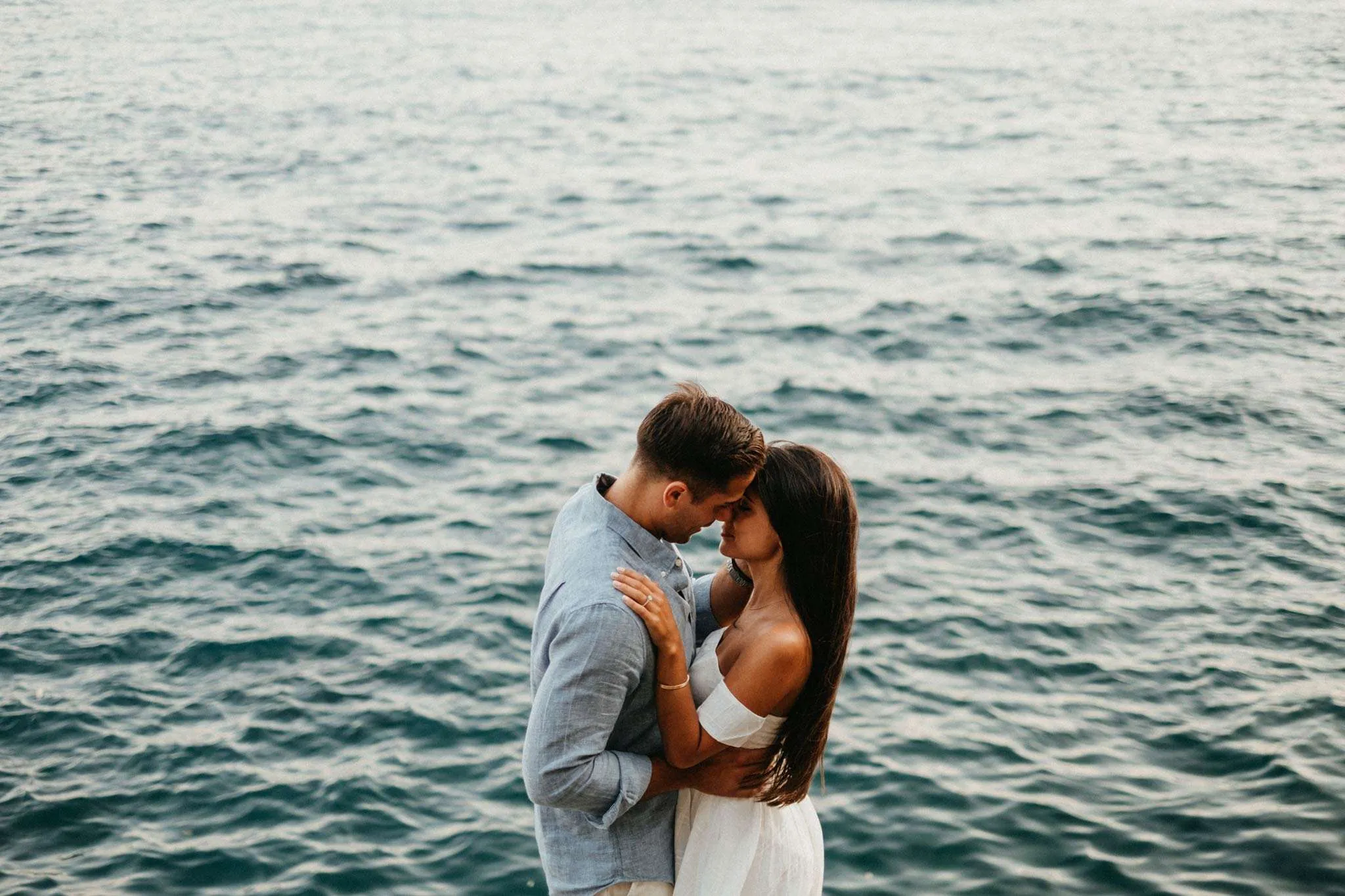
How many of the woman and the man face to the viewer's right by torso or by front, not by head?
1

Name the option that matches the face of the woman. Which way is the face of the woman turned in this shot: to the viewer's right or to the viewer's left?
to the viewer's left

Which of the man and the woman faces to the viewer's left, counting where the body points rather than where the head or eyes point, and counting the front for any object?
the woman

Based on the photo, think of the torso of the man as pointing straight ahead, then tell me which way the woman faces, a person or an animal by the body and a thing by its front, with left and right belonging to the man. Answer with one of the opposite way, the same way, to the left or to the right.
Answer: the opposite way

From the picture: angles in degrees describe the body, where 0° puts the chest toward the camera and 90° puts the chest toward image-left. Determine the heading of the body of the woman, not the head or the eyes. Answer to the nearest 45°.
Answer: approximately 90°

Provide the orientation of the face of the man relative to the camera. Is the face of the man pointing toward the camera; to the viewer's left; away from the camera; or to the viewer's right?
to the viewer's right

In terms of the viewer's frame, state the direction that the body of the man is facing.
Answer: to the viewer's right
